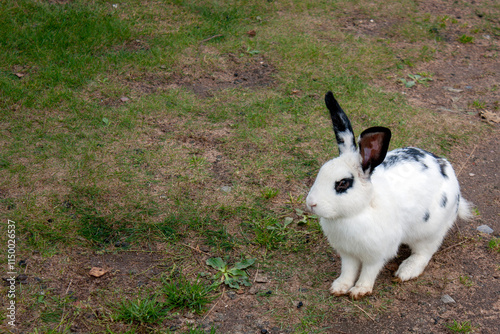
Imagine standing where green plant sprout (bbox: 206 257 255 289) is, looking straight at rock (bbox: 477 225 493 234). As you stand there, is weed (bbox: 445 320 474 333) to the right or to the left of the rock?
right

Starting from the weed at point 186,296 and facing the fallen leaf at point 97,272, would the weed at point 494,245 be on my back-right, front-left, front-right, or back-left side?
back-right

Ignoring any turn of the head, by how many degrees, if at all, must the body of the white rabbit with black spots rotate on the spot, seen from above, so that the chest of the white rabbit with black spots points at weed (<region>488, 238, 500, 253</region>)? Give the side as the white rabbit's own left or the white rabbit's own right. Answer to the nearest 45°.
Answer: approximately 180°

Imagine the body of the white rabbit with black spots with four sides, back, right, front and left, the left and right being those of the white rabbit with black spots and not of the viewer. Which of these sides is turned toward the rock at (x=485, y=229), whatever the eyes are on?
back

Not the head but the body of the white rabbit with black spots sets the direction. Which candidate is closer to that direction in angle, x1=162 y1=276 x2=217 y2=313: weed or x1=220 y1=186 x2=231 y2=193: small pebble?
the weed

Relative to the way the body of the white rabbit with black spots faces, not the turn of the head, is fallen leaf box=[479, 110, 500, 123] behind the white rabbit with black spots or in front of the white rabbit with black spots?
behind

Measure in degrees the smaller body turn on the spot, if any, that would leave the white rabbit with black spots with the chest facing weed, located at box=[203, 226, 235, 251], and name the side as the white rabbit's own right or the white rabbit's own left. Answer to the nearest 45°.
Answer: approximately 45° to the white rabbit's own right

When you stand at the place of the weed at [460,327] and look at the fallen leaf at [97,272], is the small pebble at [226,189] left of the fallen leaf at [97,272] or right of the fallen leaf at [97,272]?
right

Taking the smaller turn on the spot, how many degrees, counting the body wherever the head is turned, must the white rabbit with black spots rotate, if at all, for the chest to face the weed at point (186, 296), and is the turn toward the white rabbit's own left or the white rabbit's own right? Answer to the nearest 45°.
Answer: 0° — it already faces it

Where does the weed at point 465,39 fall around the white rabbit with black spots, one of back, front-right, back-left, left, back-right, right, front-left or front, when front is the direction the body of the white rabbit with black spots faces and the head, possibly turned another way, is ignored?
back-right

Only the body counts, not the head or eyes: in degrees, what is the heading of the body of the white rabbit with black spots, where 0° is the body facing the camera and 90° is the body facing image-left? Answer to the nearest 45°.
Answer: approximately 45°

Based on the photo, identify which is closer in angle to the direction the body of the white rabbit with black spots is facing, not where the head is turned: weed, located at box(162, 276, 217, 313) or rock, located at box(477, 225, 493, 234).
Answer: the weed

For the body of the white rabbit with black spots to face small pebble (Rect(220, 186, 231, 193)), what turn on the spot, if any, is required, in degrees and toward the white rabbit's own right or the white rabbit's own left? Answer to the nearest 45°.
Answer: approximately 90° to the white rabbit's own right
